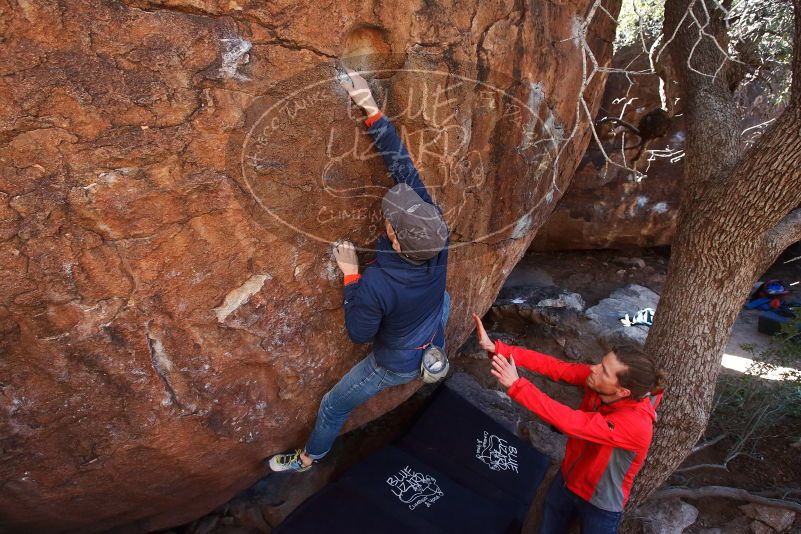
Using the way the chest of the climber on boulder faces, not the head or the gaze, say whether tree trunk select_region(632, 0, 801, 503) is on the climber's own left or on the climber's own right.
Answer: on the climber's own right

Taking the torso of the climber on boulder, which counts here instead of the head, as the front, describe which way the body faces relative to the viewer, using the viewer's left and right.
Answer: facing away from the viewer and to the left of the viewer
